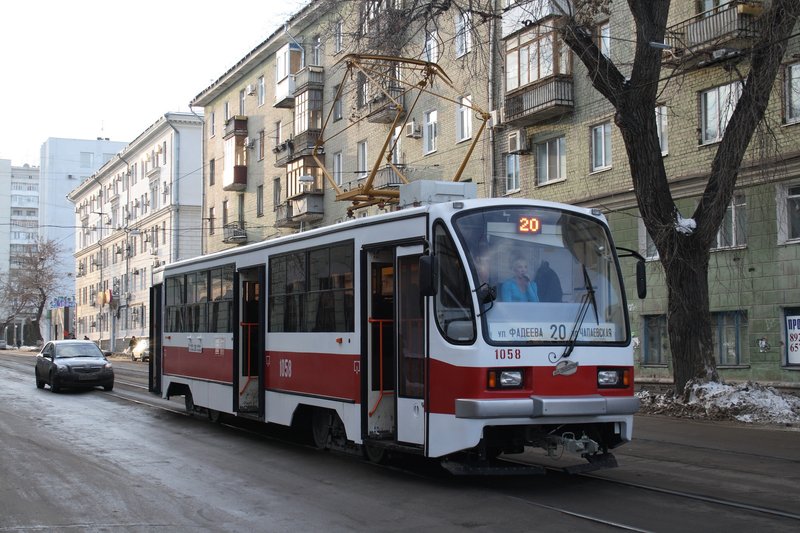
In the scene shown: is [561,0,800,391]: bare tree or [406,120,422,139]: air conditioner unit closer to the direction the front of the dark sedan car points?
the bare tree

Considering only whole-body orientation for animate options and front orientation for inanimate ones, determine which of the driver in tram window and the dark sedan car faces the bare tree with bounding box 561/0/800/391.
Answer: the dark sedan car

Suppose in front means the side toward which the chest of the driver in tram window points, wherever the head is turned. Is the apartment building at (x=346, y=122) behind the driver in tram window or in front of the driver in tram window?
behind

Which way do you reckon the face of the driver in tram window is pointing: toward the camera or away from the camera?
toward the camera

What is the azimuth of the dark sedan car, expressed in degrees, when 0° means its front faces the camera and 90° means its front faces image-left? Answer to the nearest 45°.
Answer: approximately 315°

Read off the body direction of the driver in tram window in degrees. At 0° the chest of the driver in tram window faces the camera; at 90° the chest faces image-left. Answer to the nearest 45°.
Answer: approximately 315°

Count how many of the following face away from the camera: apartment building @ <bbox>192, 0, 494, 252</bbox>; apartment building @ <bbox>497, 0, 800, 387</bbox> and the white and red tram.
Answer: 0

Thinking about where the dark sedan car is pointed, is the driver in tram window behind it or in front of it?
in front

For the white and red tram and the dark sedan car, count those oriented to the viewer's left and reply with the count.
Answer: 0

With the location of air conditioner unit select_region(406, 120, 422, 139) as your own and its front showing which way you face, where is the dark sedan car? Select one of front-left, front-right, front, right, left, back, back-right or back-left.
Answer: front

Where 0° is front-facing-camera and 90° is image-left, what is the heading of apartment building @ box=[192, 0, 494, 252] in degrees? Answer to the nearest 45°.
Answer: approximately 45°

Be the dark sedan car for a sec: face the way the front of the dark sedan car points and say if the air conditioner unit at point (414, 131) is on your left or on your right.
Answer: on your left

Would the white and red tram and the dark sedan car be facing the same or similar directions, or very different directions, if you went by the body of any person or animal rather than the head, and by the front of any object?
same or similar directions

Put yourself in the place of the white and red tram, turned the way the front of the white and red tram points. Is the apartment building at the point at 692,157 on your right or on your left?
on your left

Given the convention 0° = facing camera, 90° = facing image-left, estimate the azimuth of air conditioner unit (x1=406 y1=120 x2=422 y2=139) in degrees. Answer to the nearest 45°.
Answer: approximately 45°

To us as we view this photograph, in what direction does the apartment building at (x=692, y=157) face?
facing the viewer and to the left of the viewer
